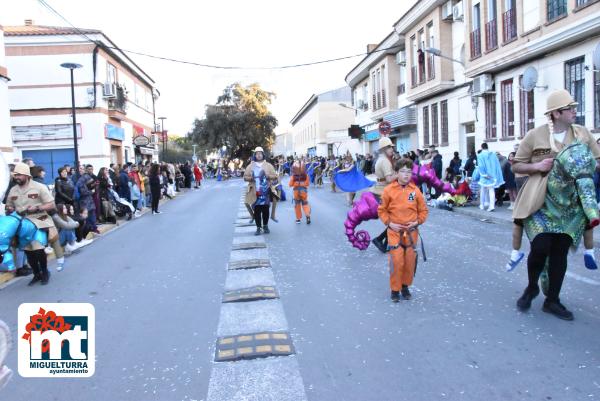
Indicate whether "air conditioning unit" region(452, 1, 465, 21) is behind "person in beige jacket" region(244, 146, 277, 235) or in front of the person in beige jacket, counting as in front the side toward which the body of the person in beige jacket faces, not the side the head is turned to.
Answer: behind

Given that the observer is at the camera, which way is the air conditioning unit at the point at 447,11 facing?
facing the viewer and to the left of the viewer

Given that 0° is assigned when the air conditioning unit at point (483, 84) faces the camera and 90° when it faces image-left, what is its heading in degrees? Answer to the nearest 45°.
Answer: approximately 45°

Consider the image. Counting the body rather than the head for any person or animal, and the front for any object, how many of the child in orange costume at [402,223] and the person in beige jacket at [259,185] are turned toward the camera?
2

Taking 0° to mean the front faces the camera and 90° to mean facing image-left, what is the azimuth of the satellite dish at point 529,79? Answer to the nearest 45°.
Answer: approximately 45°

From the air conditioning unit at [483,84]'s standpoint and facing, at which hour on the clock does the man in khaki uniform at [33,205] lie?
The man in khaki uniform is roughly at 11 o'clock from the air conditioning unit.

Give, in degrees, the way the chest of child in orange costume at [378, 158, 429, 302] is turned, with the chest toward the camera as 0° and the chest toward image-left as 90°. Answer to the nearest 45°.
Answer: approximately 0°

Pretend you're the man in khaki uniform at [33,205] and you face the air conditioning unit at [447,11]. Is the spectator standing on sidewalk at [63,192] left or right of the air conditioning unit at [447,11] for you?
left

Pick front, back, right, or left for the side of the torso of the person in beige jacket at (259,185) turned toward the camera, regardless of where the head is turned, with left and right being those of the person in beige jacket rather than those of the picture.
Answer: front

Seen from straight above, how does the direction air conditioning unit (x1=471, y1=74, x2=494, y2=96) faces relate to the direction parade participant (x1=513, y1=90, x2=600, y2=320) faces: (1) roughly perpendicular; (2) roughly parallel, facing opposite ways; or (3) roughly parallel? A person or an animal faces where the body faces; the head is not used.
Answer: roughly perpendicular

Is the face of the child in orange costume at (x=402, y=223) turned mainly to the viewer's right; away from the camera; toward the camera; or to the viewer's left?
toward the camera

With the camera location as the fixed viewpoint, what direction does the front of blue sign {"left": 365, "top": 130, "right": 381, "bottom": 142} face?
facing the viewer
